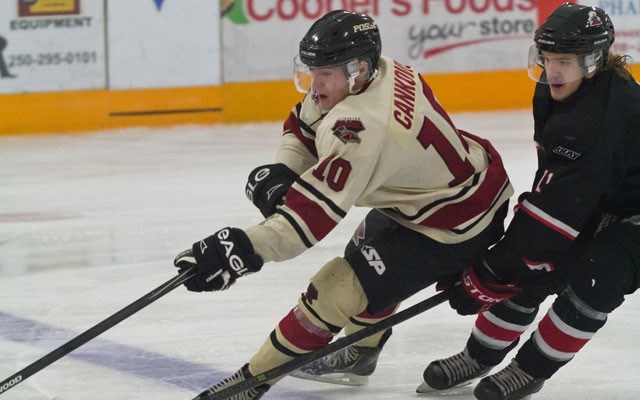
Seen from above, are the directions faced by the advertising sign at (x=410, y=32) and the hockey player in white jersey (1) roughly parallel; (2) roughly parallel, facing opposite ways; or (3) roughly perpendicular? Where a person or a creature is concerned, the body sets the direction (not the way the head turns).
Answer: roughly perpendicular

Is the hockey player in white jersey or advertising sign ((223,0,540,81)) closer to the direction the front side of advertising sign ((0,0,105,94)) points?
the hockey player in white jersey

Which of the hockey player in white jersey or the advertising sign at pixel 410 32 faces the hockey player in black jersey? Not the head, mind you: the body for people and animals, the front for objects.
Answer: the advertising sign

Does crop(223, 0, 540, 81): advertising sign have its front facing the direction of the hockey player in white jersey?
yes

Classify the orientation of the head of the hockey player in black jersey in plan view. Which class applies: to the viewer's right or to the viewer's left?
to the viewer's left

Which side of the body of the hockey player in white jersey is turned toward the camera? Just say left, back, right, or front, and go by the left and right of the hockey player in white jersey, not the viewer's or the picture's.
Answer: left

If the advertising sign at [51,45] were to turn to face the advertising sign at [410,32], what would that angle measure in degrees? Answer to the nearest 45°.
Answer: approximately 90° to its left

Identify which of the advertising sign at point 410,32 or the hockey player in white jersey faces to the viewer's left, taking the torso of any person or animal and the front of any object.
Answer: the hockey player in white jersey

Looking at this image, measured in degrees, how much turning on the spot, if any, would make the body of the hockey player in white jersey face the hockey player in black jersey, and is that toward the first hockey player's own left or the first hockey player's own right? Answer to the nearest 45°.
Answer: approximately 180°

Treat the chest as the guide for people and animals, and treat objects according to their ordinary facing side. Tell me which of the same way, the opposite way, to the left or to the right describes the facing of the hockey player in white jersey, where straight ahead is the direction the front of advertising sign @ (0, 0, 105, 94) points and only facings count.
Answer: to the right

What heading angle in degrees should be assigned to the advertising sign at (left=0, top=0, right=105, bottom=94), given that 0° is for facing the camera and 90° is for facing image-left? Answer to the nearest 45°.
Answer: approximately 0°
